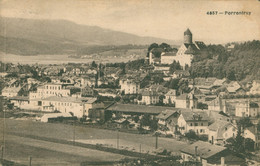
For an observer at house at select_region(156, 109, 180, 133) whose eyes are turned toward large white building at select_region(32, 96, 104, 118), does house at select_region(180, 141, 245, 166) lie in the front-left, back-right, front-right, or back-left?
back-left

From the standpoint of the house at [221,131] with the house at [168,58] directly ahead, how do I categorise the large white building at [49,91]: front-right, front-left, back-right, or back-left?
front-left
